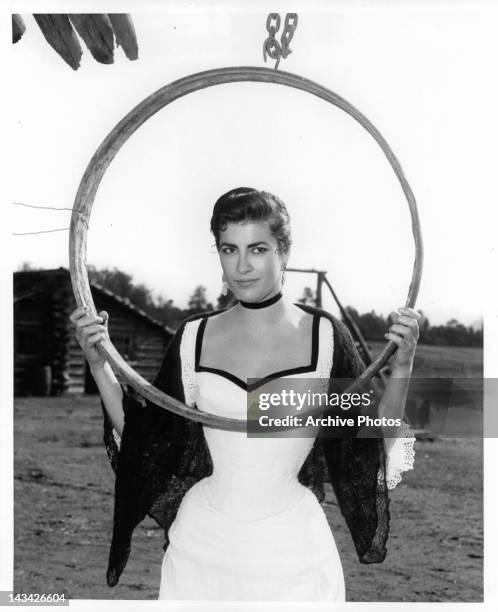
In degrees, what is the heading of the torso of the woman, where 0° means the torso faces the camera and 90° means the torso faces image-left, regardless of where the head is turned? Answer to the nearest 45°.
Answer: approximately 0°

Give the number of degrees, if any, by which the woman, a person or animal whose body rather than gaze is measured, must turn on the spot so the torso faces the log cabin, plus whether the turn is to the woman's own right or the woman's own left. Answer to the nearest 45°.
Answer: approximately 180°
